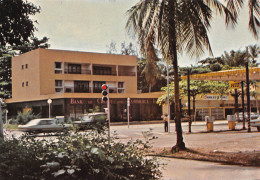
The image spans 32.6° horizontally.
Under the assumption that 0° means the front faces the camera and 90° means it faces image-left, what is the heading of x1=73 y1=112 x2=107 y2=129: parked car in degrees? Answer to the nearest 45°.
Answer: approximately 45°

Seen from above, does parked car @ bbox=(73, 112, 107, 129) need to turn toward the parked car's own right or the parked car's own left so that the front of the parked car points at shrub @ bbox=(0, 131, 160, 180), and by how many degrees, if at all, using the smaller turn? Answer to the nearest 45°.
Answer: approximately 45° to the parked car's own left

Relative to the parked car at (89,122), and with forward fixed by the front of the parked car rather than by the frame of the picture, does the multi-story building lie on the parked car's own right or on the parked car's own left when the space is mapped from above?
on the parked car's own right

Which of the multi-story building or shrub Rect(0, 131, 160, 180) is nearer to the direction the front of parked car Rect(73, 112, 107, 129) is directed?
the shrub
